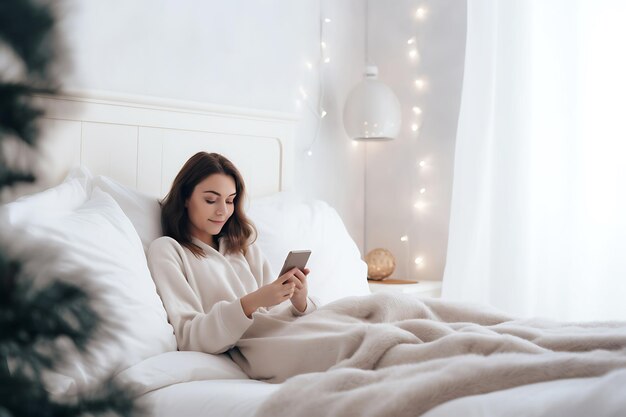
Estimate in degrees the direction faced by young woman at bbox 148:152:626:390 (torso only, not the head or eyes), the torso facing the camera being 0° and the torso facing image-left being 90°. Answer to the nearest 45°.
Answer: approximately 315°

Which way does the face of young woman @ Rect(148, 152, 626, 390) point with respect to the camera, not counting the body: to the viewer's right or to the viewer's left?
to the viewer's right

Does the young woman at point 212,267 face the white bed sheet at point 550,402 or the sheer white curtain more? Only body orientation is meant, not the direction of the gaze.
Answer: the white bed sheet

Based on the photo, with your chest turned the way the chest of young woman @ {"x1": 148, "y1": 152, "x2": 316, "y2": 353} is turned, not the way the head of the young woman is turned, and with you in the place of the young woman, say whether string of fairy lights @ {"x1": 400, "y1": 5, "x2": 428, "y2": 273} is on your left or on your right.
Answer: on your left

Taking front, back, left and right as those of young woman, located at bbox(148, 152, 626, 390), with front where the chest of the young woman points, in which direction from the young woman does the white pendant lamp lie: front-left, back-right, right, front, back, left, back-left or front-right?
back-left
